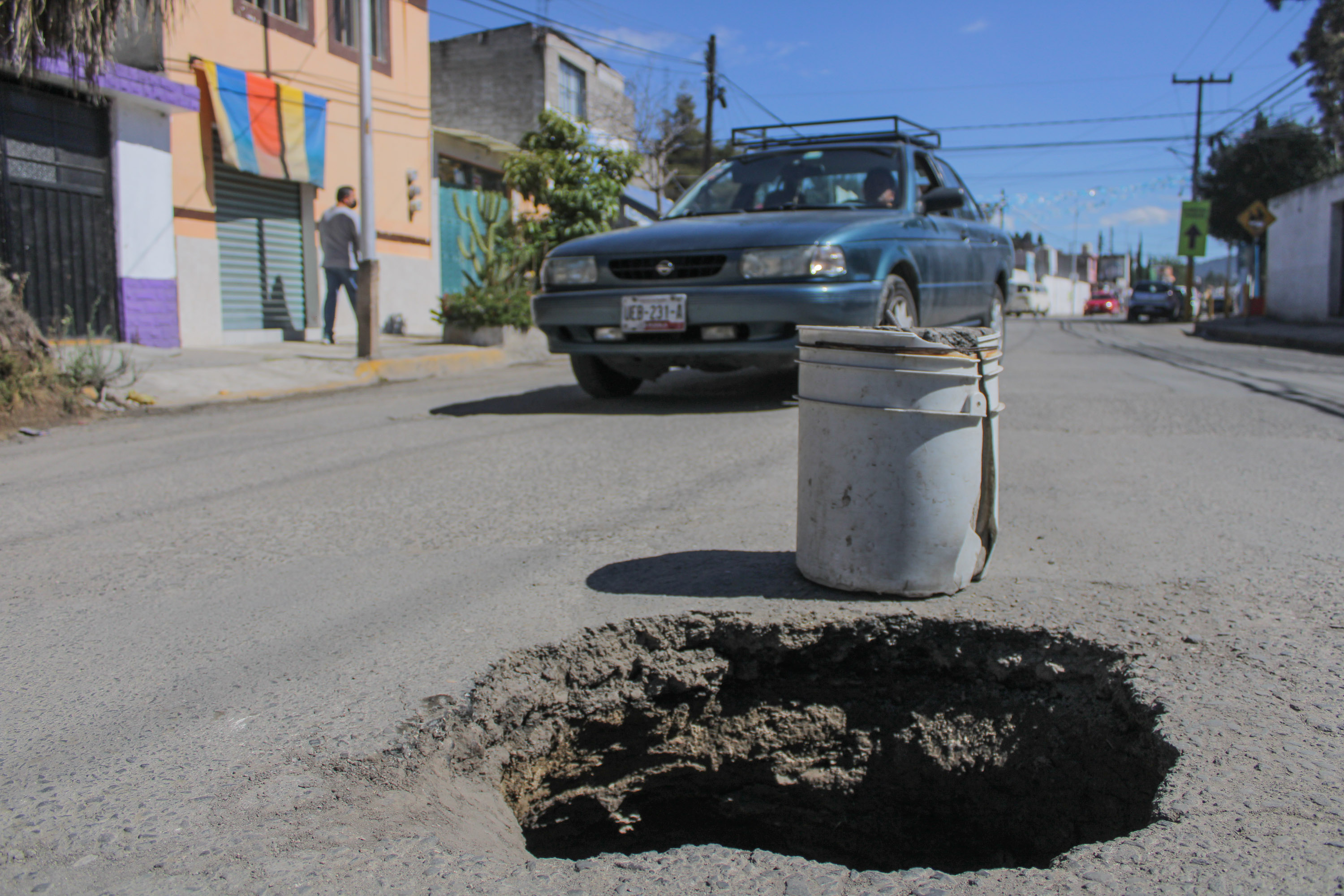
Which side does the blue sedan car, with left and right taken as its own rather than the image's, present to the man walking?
right

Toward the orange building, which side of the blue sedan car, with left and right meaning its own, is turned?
right

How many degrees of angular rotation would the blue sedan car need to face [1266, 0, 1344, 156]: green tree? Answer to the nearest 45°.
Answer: approximately 180°

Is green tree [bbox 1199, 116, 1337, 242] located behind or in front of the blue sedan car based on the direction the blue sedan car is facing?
behind

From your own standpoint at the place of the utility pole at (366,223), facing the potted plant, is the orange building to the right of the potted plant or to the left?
left

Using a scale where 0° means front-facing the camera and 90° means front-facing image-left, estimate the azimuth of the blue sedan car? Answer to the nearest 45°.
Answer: approximately 45°

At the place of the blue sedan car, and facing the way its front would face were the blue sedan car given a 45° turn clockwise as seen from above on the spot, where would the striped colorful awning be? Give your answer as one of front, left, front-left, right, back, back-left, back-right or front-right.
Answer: front-right

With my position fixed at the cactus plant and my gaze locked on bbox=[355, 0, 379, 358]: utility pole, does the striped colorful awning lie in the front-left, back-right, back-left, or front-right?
front-right
